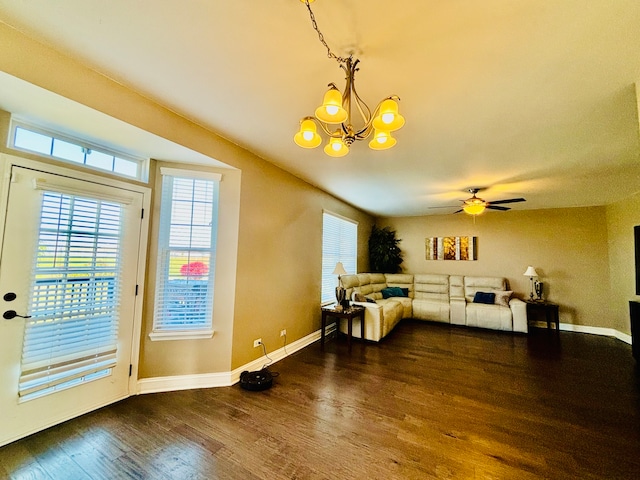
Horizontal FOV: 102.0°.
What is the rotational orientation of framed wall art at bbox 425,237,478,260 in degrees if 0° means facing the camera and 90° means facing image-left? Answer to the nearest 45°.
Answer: approximately 0°

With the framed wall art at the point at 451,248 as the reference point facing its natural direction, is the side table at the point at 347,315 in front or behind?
in front

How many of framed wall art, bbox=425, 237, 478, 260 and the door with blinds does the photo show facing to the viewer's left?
0

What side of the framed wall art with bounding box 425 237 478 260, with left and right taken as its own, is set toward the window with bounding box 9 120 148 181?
front

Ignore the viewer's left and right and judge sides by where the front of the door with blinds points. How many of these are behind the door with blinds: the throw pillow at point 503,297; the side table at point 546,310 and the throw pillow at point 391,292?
0

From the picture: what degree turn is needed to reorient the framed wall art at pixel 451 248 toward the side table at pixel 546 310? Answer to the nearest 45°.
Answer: approximately 90° to its left

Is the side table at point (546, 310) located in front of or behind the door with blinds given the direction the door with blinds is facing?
in front

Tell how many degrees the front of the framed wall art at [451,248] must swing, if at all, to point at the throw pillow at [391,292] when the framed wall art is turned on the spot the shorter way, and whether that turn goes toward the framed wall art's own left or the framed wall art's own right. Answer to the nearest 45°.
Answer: approximately 45° to the framed wall art's own right

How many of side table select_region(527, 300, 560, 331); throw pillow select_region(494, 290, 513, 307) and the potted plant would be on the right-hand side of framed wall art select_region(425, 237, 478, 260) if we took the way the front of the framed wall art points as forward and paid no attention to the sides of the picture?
1

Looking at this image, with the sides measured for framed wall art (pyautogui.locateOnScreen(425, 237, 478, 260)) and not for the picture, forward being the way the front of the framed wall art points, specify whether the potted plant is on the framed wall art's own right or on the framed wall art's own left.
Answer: on the framed wall art's own right
